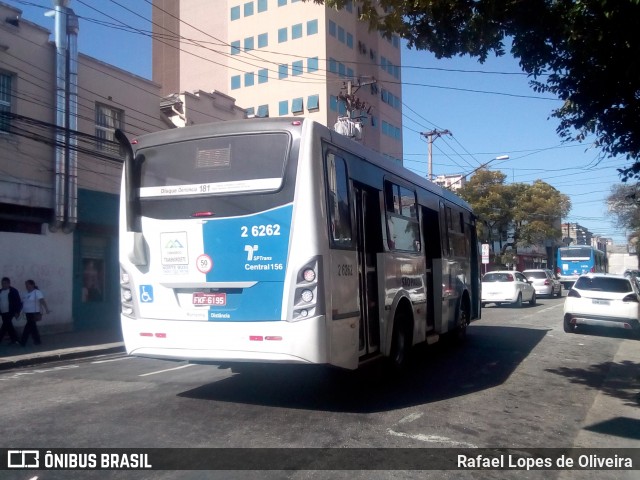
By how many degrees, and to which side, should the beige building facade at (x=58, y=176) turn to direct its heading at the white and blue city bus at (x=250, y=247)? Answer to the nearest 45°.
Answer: approximately 45° to its right

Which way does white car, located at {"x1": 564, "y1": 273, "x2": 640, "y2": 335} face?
away from the camera

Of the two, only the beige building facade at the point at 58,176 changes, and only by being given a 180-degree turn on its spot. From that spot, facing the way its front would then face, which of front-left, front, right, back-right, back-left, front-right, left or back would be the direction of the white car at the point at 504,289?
back-right

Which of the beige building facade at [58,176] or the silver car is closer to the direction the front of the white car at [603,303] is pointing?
the silver car

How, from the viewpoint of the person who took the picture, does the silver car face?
facing away from the viewer and to the right of the viewer

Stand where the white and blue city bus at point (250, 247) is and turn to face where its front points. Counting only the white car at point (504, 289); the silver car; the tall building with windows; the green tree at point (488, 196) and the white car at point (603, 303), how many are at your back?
0

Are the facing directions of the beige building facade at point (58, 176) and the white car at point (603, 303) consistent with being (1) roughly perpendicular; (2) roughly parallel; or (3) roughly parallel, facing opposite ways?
roughly perpendicular

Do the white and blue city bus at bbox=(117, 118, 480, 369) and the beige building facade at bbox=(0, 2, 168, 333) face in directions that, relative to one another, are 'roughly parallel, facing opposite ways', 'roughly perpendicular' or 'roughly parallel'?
roughly perpendicular

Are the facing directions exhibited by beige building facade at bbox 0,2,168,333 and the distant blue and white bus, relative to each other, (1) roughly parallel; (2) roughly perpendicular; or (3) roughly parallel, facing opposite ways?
roughly perpendicular

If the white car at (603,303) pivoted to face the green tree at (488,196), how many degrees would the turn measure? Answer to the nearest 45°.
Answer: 0° — it already faces it

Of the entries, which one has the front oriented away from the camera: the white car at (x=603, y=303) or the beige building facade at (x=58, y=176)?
the white car

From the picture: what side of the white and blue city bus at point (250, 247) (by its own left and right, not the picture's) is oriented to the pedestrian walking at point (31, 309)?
left

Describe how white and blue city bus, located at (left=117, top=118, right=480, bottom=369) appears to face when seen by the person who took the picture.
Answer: facing away from the viewer and to the right of the viewer
